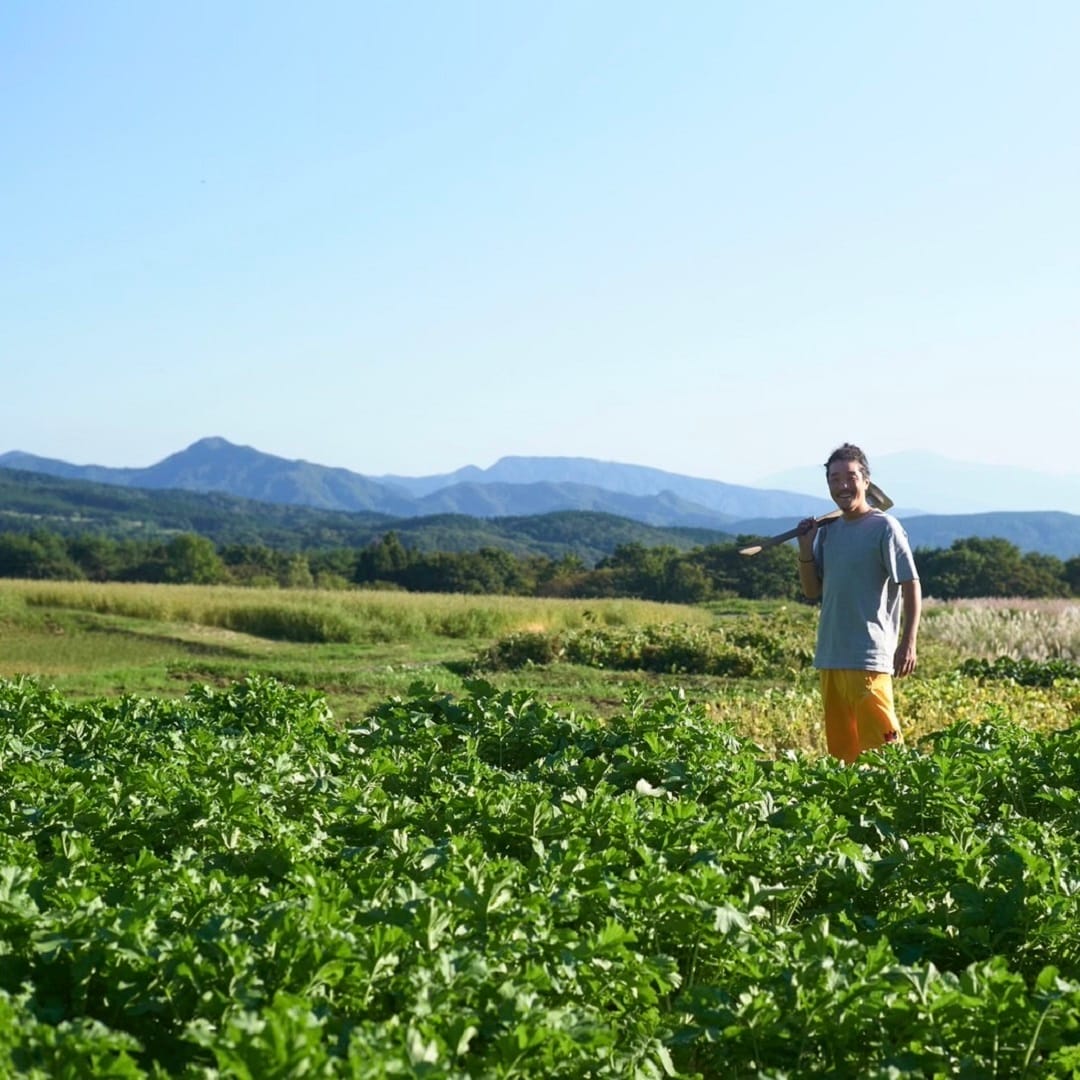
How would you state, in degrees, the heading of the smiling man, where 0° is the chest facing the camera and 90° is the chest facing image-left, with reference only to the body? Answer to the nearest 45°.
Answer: approximately 45°
